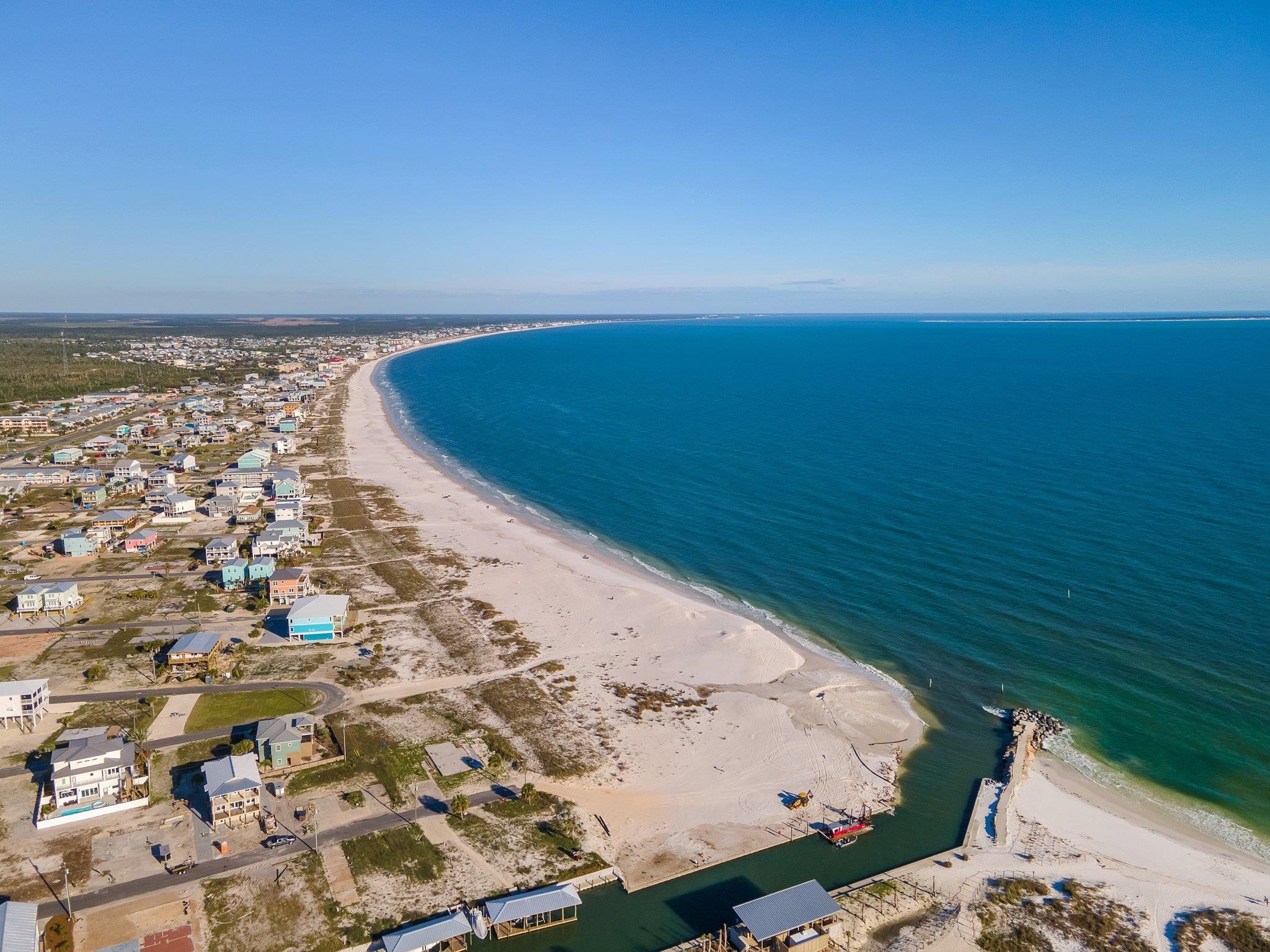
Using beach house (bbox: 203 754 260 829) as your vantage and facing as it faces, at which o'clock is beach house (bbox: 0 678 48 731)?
beach house (bbox: 0 678 48 731) is roughly at 5 o'clock from beach house (bbox: 203 754 260 829).

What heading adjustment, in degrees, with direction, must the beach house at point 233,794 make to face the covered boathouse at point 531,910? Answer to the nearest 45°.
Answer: approximately 45° to its left

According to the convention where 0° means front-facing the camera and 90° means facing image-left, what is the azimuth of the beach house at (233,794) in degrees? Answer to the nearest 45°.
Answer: approximately 0°

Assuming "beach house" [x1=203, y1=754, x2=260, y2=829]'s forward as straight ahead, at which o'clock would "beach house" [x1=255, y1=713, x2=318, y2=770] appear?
"beach house" [x1=255, y1=713, x2=318, y2=770] is roughly at 7 o'clock from "beach house" [x1=203, y1=754, x2=260, y2=829].

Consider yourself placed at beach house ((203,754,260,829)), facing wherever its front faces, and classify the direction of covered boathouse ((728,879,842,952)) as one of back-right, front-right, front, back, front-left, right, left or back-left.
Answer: front-left

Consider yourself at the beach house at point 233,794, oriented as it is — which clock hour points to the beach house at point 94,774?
the beach house at point 94,774 is roughly at 4 o'clock from the beach house at point 233,794.

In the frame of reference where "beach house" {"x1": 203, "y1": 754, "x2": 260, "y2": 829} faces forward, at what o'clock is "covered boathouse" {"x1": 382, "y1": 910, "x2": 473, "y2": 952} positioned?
The covered boathouse is roughly at 11 o'clock from the beach house.
